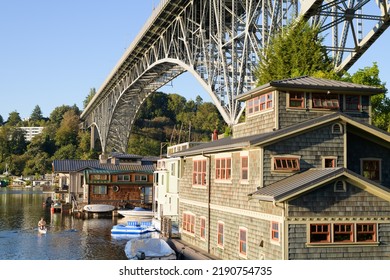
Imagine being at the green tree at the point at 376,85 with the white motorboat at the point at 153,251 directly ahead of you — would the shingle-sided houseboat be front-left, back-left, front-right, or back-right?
front-left

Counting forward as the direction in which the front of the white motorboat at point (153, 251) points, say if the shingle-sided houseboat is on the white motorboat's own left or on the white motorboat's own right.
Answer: on the white motorboat's own right
